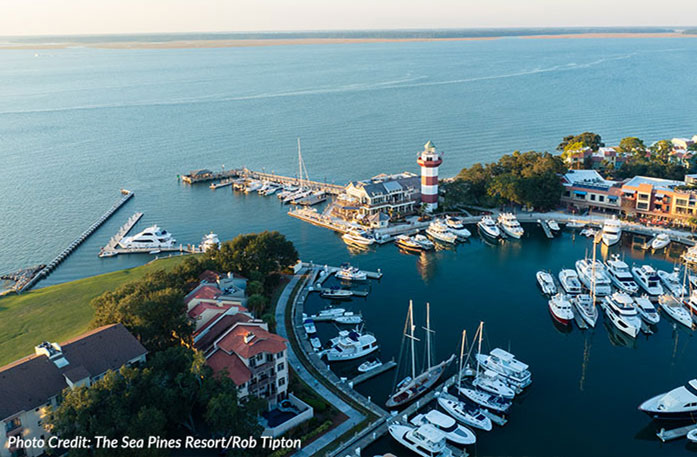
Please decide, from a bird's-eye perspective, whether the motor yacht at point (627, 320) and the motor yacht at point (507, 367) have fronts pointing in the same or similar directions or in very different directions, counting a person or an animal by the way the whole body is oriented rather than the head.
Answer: very different directions

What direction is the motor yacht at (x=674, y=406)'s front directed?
to the viewer's left

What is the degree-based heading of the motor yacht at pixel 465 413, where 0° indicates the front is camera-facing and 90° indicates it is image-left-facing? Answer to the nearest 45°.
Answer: approximately 135°

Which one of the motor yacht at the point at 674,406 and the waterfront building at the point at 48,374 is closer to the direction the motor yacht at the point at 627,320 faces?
the motor yacht

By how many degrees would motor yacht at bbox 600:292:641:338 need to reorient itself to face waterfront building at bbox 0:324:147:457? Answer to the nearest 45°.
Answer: approximately 90° to its right

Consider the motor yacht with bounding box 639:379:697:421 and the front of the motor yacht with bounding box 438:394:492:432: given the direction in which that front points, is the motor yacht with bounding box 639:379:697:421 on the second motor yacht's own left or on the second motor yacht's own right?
on the second motor yacht's own right

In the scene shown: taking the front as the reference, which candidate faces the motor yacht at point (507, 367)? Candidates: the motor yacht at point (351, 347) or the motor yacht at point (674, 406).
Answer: the motor yacht at point (674, 406)

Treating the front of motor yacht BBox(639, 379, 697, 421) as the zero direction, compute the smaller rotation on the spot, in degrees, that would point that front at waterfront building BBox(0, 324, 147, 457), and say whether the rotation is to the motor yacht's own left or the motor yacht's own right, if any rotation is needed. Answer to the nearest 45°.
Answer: approximately 45° to the motor yacht's own left

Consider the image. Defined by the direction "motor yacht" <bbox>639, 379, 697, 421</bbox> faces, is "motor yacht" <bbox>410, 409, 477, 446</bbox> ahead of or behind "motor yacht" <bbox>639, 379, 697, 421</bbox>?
ahead

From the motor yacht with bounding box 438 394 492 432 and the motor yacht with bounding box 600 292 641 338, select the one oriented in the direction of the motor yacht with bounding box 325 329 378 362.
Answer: the motor yacht with bounding box 438 394 492 432

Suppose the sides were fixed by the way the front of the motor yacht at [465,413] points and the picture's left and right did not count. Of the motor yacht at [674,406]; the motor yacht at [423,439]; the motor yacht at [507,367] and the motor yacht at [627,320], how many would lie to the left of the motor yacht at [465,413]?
1

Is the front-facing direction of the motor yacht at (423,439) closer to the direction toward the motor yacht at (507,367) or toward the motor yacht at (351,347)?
the motor yacht at (351,347)

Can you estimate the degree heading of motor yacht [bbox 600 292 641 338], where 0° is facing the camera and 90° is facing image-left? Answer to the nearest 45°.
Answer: approximately 315°
